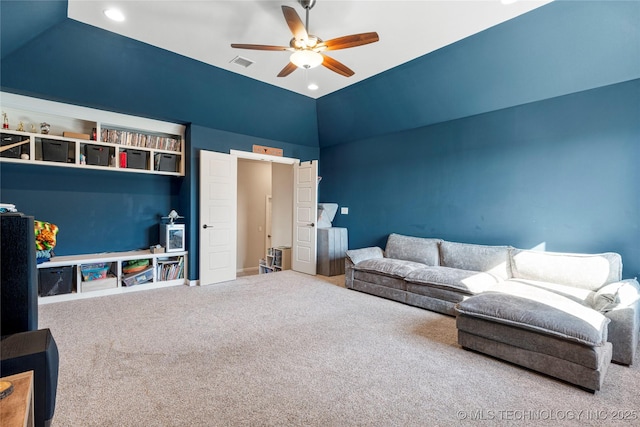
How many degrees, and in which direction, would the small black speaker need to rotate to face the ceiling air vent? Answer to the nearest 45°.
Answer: approximately 45° to its left

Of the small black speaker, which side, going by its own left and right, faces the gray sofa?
front

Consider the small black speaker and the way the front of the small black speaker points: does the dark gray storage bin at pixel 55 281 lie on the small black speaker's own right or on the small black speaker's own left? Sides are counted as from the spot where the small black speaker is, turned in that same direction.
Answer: on the small black speaker's own left

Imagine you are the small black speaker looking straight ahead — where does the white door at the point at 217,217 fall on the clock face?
The white door is roughly at 10 o'clock from the small black speaker.

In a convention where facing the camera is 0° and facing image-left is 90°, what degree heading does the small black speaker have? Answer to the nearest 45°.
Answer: approximately 270°

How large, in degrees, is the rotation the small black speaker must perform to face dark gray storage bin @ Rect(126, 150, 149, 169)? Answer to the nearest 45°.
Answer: approximately 90° to its left

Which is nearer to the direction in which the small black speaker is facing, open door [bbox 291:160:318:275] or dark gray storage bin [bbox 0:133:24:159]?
the open door

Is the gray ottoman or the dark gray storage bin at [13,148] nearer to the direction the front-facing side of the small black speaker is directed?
the gray ottoman

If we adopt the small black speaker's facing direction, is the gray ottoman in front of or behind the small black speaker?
in front

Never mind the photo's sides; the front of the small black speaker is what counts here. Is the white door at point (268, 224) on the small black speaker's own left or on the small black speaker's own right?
on the small black speaker's own left

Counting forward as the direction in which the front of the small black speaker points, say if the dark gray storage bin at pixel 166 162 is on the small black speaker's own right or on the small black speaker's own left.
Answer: on the small black speaker's own left
